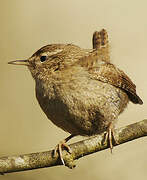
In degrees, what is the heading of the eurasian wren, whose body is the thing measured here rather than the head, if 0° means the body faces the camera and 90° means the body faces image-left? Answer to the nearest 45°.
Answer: approximately 45°
